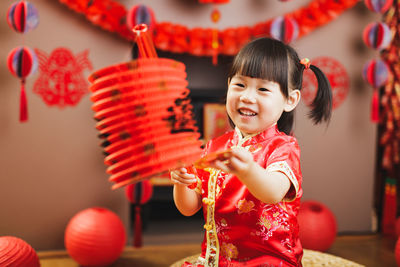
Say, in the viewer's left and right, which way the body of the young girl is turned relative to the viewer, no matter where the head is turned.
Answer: facing the viewer and to the left of the viewer

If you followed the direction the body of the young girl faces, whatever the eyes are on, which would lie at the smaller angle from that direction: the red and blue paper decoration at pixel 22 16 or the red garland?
the red and blue paper decoration

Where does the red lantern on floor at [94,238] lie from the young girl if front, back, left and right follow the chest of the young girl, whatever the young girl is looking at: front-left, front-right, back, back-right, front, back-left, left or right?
right

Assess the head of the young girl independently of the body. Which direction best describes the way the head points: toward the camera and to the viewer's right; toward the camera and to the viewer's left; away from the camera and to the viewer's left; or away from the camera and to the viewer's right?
toward the camera and to the viewer's left

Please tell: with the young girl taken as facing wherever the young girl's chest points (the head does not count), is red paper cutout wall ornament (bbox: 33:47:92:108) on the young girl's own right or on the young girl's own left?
on the young girl's own right

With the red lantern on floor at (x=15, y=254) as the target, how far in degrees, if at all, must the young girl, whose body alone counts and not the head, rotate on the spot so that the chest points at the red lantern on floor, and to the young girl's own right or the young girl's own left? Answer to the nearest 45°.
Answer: approximately 45° to the young girl's own right

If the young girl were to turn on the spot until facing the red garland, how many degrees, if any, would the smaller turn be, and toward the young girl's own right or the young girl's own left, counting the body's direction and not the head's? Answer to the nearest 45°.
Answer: approximately 135° to the young girl's own right

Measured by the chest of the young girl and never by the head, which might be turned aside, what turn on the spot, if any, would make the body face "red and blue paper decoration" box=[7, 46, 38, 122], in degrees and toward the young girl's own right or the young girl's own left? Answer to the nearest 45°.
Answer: approximately 90° to the young girl's own right

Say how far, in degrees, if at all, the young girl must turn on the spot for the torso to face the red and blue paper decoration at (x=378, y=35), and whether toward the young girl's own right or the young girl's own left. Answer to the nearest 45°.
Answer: approximately 180°

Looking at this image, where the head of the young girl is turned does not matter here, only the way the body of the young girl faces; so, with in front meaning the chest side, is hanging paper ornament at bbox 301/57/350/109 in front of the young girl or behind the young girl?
behind

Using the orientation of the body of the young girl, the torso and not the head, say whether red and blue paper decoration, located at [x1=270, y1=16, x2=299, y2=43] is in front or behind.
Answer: behind
